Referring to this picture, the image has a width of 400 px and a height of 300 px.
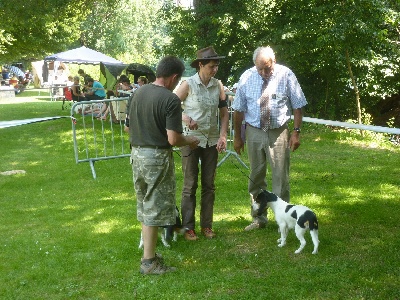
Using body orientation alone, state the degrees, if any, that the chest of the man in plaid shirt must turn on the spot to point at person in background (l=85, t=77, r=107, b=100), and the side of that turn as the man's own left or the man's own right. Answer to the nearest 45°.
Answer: approximately 135° to the man's own right

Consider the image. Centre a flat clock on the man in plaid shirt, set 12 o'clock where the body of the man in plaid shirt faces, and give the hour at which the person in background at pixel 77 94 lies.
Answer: The person in background is roughly at 5 o'clock from the man in plaid shirt.

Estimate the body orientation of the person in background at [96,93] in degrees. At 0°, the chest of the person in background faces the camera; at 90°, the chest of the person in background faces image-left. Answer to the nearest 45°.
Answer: approximately 45°

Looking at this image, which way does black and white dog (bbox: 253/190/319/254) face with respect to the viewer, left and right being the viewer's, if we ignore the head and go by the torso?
facing away from the viewer and to the left of the viewer

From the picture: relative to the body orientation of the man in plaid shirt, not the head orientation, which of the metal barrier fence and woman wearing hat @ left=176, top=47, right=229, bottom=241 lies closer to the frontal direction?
the woman wearing hat

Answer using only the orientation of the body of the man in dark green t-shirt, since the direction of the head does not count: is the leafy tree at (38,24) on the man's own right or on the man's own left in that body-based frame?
on the man's own left

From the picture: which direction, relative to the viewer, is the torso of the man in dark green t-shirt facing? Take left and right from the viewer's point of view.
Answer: facing away from the viewer and to the right of the viewer
